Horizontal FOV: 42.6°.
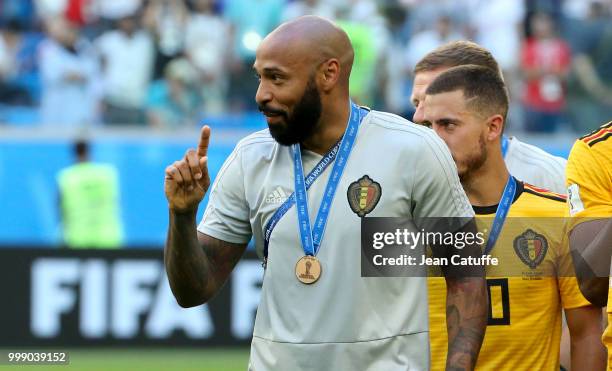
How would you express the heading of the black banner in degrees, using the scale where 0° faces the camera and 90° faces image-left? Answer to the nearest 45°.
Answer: approximately 0°

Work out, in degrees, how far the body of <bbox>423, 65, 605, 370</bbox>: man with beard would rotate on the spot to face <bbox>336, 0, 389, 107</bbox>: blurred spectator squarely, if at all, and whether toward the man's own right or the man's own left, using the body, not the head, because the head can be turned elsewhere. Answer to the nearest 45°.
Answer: approximately 135° to the man's own right

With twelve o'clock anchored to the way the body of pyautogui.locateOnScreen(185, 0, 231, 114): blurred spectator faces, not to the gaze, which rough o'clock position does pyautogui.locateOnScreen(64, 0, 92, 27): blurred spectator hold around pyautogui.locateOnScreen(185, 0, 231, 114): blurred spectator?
pyautogui.locateOnScreen(64, 0, 92, 27): blurred spectator is roughly at 3 o'clock from pyautogui.locateOnScreen(185, 0, 231, 114): blurred spectator.

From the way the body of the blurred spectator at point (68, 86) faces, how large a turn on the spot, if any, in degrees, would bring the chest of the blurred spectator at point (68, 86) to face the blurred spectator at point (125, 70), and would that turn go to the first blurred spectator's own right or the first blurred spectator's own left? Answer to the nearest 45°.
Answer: approximately 90° to the first blurred spectator's own left

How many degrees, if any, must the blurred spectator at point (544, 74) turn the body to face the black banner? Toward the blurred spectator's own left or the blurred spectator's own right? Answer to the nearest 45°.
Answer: approximately 45° to the blurred spectator's own right

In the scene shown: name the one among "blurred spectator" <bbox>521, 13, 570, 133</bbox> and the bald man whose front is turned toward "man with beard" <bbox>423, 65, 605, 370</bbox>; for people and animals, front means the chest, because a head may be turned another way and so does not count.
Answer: the blurred spectator

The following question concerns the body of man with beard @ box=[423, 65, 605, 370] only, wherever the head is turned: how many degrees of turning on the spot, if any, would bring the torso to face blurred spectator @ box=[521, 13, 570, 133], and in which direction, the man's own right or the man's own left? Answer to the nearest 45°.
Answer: approximately 135° to the man's own right

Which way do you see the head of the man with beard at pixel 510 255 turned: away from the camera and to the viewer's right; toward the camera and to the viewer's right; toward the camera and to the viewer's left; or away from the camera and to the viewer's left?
toward the camera and to the viewer's left
